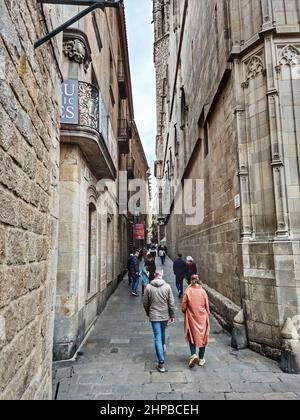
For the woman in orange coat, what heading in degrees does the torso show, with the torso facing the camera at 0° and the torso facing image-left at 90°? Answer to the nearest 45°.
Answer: approximately 180°

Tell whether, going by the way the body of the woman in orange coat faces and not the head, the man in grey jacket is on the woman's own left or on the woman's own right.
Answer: on the woman's own left

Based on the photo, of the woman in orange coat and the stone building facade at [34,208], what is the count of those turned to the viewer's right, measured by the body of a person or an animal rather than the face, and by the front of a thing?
1

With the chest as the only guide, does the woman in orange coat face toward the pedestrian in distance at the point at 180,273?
yes

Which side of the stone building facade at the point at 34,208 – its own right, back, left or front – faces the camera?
right

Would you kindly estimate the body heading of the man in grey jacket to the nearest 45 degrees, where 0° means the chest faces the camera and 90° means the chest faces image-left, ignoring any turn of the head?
approximately 180°

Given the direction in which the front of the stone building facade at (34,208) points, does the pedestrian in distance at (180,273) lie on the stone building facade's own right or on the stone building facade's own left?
on the stone building facade's own left

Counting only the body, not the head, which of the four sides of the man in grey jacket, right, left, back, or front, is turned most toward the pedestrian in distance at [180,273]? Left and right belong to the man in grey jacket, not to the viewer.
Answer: front

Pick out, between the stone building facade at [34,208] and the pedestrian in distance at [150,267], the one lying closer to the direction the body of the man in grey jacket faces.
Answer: the pedestrian in distance

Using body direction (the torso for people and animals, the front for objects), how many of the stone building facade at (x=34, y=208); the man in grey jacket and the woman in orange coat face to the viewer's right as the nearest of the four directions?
1

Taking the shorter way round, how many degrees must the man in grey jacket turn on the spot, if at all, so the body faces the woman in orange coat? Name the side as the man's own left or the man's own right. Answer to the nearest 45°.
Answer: approximately 90° to the man's own right

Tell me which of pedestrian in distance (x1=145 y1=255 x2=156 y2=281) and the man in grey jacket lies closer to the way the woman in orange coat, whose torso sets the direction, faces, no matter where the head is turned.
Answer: the pedestrian in distance

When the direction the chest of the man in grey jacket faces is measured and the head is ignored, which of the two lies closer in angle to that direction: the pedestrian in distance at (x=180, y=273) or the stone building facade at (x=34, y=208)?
the pedestrian in distance

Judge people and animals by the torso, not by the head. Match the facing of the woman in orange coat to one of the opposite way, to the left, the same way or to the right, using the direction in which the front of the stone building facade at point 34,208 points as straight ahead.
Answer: to the left
